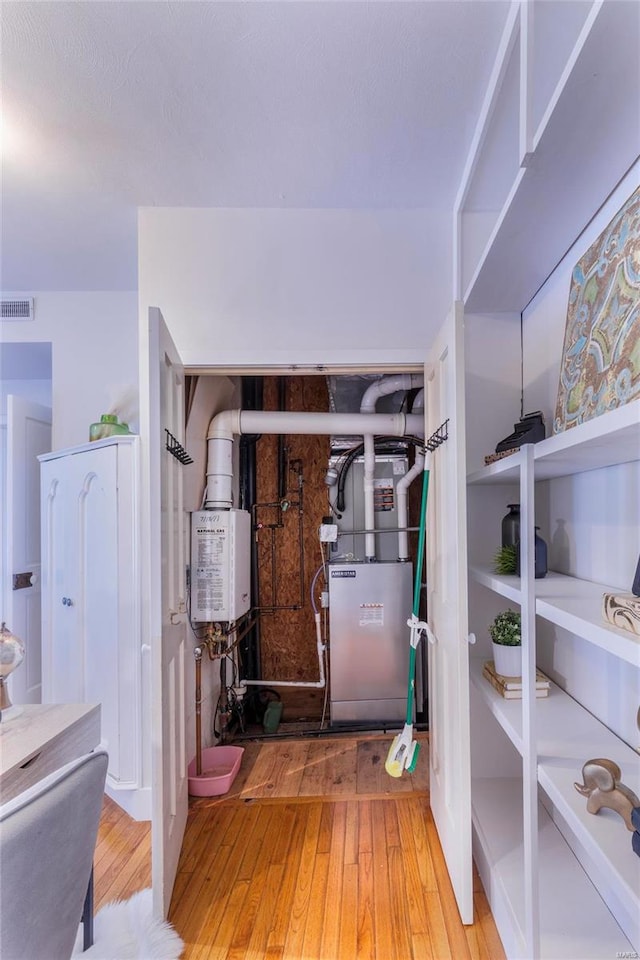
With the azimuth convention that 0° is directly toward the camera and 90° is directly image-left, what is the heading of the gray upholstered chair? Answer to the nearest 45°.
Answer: approximately 135°

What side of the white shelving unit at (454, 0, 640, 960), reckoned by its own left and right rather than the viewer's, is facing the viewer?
left

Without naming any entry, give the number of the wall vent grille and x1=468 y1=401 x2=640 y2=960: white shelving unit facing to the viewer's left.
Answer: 1

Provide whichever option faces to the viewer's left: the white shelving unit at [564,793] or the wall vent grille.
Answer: the white shelving unit

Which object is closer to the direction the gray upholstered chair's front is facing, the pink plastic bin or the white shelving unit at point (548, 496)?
the pink plastic bin

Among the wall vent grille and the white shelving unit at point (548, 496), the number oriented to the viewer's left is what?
1
